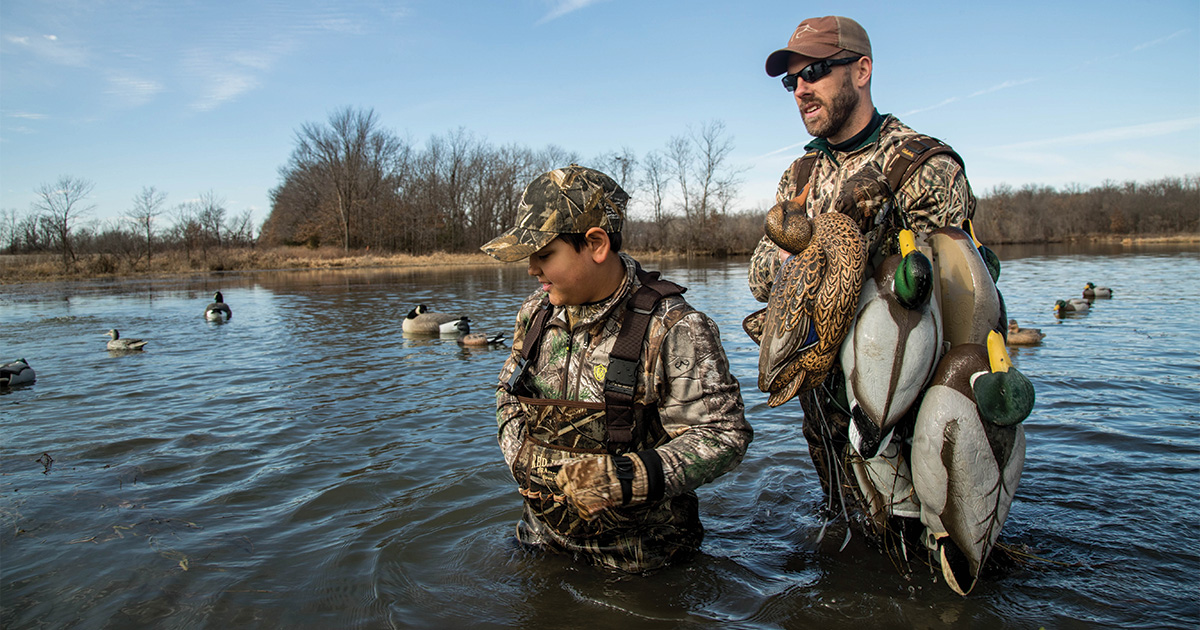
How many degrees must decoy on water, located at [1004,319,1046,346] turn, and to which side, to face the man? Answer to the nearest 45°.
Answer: approximately 90° to its left

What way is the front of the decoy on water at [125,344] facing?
to the viewer's left

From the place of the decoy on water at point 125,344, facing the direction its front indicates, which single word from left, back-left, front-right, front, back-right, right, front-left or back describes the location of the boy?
left

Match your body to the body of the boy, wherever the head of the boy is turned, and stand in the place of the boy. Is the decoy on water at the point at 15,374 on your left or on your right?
on your right

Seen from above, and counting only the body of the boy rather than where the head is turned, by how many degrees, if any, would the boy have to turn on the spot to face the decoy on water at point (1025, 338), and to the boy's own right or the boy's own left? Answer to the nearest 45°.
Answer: approximately 180°

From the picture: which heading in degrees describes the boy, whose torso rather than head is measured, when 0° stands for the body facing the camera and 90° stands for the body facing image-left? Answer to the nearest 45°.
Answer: approximately 45°

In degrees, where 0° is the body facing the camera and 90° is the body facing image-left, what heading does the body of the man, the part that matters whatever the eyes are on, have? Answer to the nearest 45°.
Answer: approximately 45°

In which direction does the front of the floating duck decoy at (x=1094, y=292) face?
to the viewer's left

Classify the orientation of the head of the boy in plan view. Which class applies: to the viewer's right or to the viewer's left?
to the viewer's left
